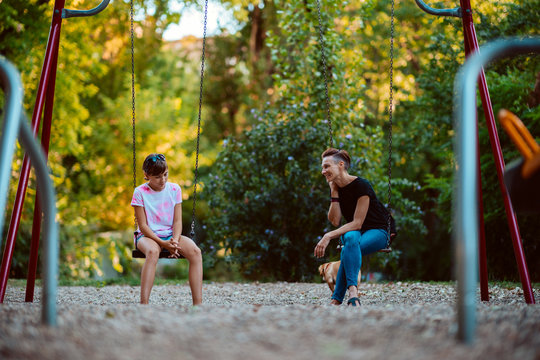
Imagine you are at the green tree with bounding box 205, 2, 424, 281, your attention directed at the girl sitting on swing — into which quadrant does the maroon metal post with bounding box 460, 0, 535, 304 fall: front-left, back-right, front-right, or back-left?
front-left

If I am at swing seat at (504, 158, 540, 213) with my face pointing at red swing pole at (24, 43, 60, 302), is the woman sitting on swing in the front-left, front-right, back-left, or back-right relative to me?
front-right

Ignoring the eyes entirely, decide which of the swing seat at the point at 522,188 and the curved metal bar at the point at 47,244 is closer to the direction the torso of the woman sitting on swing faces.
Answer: the curved metal bar

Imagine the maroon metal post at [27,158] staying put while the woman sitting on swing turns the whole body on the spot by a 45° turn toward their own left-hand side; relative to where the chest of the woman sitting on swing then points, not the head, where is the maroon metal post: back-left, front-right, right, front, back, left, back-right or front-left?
right

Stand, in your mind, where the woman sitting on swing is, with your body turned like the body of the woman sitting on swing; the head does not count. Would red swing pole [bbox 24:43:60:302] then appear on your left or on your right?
on your right

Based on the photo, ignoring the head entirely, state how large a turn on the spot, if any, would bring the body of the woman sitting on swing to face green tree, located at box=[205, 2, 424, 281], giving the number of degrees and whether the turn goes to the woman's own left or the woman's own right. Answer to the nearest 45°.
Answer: approximately 135° to the woman's own right

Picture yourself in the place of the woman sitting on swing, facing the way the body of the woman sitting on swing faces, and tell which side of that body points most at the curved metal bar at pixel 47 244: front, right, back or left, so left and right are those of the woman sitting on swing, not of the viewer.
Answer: front

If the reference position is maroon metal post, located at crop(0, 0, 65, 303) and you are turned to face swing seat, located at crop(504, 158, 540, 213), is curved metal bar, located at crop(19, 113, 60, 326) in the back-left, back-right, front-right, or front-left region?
front-right

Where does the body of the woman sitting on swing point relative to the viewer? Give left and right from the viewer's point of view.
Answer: facing the viewer and to the left of the viewer

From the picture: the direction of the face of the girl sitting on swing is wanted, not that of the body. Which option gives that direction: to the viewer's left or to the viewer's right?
to the viewer's right

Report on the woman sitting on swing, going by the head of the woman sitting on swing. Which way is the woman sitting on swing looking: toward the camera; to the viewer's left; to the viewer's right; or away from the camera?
to the viewer's left

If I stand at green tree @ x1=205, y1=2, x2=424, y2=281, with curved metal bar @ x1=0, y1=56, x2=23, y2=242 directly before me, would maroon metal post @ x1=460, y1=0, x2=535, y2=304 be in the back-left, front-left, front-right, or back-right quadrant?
front-left

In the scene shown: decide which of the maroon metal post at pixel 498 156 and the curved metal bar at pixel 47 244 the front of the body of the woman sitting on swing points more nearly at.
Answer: the curved metal bar

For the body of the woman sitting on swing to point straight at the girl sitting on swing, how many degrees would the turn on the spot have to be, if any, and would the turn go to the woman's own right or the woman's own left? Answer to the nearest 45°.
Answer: approximately 45° to the woman's own right

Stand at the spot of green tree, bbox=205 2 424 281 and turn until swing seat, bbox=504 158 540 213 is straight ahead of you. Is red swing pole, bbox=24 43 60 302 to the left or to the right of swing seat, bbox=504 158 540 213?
right
